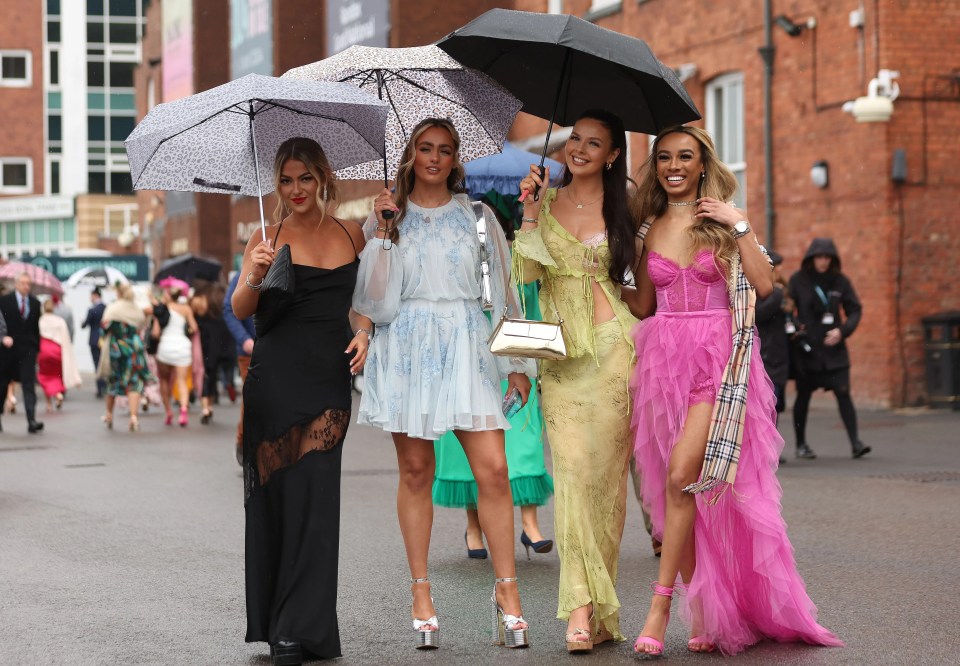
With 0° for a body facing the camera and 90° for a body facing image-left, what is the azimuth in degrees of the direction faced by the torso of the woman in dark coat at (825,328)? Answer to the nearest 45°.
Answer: approximately 0°

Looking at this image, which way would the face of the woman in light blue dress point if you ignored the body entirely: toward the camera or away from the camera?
toward the camera

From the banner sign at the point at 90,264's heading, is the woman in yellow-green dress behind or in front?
in front

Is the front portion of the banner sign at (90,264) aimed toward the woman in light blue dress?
yes

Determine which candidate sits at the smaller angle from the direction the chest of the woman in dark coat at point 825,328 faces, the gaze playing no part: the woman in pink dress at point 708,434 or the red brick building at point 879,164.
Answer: the woman in pink dress

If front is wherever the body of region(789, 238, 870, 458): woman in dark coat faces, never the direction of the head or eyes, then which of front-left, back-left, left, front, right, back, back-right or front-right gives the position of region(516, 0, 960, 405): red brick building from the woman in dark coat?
back

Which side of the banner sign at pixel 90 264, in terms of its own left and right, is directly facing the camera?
front

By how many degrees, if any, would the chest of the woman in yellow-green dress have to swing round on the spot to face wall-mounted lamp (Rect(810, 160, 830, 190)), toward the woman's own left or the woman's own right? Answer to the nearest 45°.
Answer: approximately 180°

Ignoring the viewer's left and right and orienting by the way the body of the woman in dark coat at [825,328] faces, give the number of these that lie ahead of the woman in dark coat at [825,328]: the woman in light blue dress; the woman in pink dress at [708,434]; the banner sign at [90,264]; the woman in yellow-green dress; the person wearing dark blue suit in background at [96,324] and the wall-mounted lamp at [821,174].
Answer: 3

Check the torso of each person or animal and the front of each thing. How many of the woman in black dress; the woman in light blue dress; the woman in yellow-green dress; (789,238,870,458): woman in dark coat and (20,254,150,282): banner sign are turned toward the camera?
5

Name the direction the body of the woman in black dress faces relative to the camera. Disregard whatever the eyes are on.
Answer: toward the camera

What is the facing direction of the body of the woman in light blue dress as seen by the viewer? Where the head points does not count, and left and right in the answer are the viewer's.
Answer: facing the viewer

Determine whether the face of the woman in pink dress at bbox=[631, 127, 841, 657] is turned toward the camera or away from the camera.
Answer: toward the camera

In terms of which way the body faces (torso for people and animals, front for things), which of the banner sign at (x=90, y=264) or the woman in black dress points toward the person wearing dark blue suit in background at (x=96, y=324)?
the banner sign

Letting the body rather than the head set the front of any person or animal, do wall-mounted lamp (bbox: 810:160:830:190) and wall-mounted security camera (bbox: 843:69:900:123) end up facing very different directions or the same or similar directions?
same or similar directions

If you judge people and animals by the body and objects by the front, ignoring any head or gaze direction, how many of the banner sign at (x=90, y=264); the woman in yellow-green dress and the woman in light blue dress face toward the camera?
3

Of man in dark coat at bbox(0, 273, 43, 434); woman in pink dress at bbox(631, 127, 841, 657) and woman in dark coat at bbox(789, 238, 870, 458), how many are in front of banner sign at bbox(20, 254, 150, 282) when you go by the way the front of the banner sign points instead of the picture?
3

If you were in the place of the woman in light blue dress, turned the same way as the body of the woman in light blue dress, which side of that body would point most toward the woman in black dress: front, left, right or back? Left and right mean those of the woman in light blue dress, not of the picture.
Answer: right

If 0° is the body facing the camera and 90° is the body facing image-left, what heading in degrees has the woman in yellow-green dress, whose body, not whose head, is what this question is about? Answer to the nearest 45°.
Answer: approximately 0°
